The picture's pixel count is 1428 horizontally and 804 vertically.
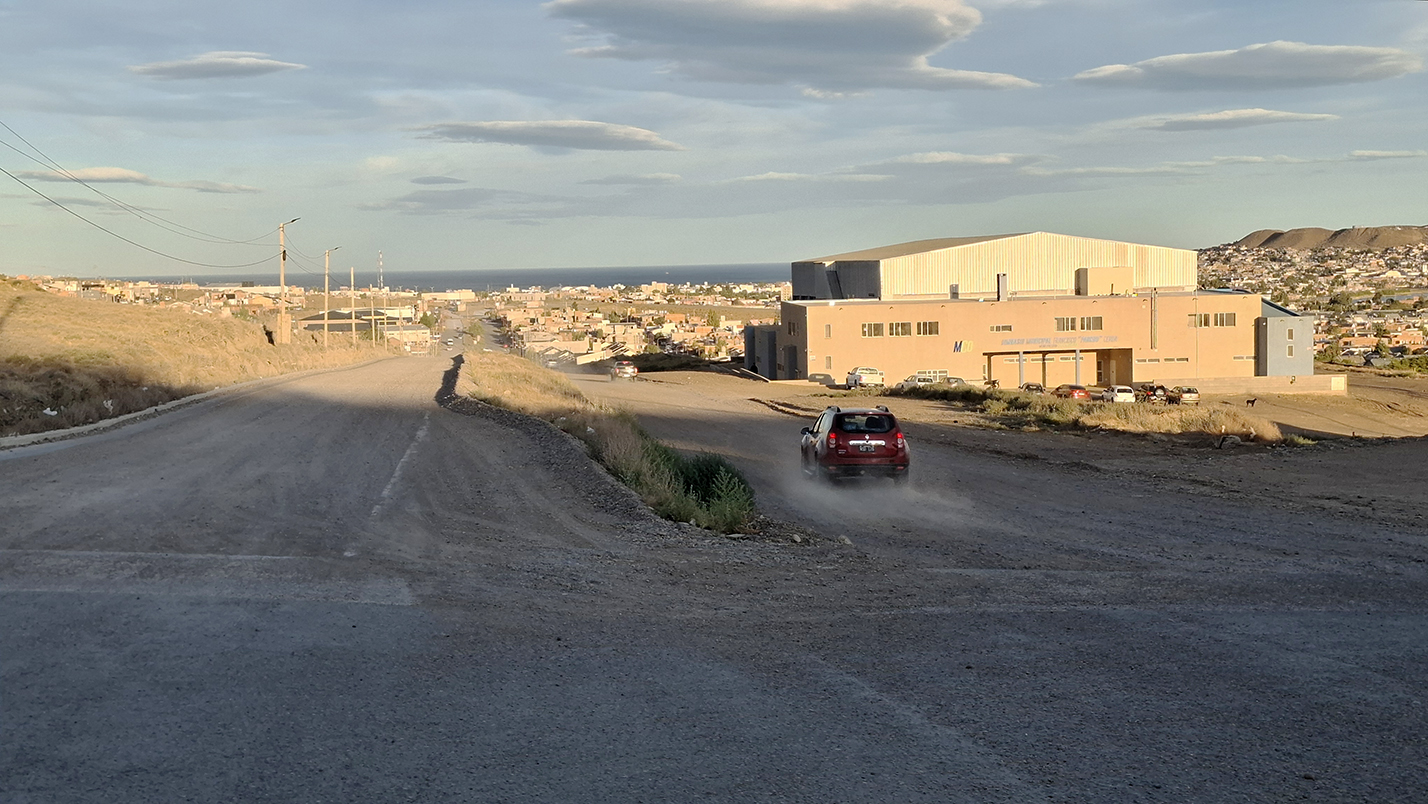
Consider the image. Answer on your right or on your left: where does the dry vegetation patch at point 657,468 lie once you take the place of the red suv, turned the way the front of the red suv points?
on your left

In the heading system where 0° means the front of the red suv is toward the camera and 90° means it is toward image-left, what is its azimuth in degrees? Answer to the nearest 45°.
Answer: approximately 180°

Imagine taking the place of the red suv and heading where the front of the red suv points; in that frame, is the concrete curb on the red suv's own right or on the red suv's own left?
on the red suv's own left
